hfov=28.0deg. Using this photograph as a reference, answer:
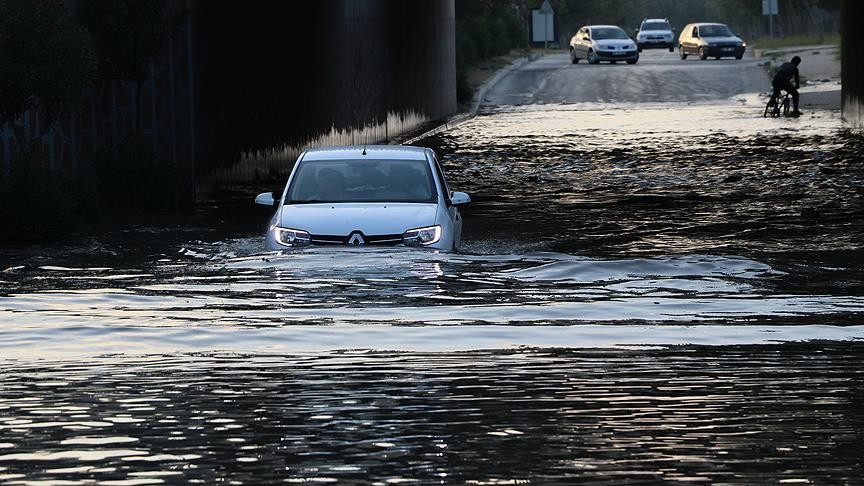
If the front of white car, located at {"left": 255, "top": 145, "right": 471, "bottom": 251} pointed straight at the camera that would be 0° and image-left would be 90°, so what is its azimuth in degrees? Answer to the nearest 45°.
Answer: approximately 0°

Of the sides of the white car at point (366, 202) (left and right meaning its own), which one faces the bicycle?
back

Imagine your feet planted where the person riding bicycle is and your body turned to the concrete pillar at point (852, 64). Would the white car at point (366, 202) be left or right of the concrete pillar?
right

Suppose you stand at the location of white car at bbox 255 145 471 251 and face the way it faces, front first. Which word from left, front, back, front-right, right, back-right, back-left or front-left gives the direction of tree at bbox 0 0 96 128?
back-right

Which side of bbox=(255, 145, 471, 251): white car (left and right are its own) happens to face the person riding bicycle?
back

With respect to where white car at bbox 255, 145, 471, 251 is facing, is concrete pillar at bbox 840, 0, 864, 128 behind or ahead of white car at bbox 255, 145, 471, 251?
behind
